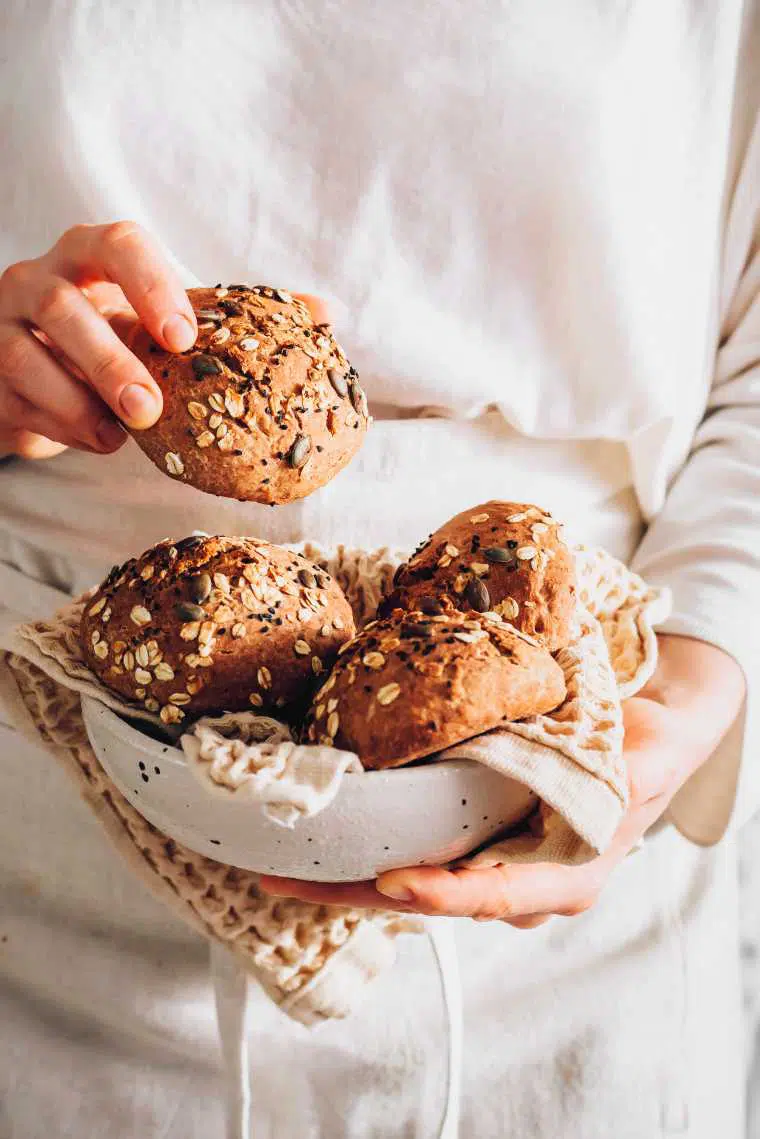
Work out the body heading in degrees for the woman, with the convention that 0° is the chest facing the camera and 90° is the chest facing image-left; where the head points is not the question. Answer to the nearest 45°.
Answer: approximately 0°
